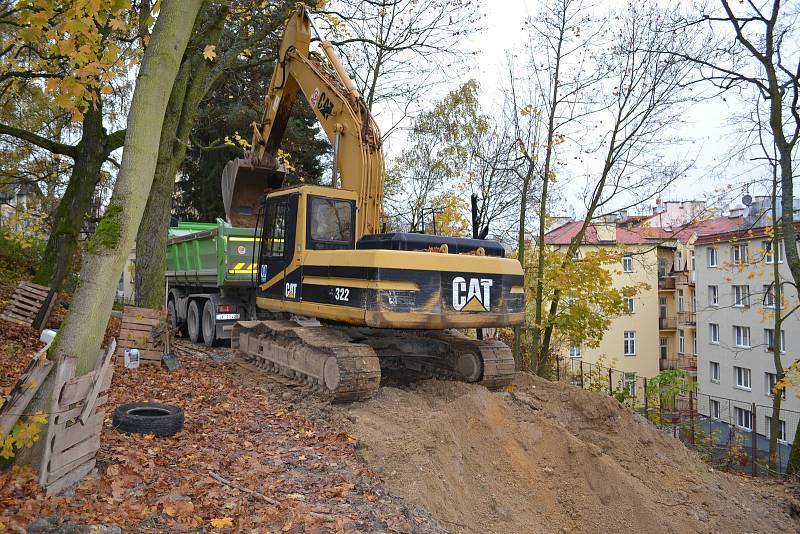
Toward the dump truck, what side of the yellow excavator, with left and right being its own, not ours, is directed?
front

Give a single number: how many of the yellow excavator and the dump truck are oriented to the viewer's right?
0

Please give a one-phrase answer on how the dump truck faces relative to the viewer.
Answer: facing away from the viewer and to the left of the viewer

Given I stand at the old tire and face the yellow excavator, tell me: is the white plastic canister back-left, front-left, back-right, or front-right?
front-left

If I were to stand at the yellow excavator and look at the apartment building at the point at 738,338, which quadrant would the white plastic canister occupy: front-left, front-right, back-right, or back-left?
back-left

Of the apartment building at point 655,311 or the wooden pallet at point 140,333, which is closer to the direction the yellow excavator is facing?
the wooden pallet

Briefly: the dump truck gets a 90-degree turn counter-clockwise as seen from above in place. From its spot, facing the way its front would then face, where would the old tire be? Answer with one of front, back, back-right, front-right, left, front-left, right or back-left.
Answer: front-left

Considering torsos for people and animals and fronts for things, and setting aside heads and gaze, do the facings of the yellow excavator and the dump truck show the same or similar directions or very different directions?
same or similar directions

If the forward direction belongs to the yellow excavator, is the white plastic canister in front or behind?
in front

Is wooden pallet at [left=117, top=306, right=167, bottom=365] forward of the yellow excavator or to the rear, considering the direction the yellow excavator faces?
forward

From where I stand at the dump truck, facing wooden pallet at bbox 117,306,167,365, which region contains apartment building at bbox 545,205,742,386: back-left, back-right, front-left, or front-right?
back-left

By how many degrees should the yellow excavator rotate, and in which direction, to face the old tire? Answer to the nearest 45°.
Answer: approximately 90° to its left

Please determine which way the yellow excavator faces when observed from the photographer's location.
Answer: facing away from the viewer and to the left of the viewer
